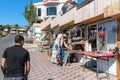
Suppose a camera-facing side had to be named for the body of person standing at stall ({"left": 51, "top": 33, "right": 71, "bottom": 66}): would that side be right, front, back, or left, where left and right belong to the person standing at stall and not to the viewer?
right

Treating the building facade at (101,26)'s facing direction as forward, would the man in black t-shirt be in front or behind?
in front

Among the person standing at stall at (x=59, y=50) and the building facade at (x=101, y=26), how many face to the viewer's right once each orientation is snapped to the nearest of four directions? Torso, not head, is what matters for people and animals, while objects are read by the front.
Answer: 1

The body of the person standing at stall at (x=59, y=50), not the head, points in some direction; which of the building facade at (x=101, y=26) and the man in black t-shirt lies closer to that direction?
the building facade

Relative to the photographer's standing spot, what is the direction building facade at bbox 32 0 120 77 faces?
facing the viewer and to the left of the viewer

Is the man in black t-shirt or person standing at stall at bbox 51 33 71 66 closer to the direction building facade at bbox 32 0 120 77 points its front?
the man in black t-shirt

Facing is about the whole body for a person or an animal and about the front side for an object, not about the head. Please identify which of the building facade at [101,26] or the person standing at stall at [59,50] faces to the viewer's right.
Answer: the person standing at stall

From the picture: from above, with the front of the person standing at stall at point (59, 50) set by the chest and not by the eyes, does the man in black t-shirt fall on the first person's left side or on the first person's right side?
on the first person's right side

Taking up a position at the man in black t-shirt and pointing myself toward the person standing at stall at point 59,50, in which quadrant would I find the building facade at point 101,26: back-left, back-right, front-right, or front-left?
front-right
